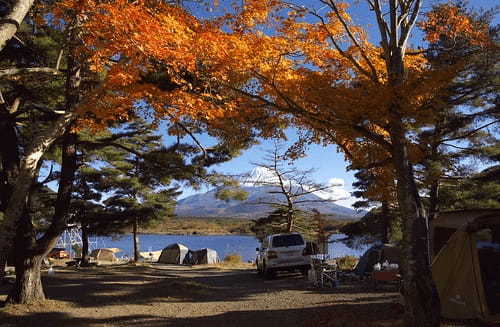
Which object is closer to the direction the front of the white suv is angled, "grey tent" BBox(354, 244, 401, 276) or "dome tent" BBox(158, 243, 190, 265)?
the dome tent

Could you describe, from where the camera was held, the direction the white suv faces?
facing away from the viewer

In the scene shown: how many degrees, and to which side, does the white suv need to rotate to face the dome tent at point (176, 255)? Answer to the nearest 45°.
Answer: approximately 45° to its left

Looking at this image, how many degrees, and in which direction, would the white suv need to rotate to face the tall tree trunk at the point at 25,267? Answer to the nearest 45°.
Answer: approximately 135° to its left

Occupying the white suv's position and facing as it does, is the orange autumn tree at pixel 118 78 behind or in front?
behind

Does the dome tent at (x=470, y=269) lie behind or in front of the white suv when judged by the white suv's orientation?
behind

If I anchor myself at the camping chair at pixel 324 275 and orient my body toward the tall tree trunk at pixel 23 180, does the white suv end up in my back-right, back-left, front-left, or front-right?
back-right

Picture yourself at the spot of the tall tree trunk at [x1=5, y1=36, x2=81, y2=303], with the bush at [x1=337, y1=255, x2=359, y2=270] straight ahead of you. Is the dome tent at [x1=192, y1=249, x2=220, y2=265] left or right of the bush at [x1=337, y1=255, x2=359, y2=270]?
left

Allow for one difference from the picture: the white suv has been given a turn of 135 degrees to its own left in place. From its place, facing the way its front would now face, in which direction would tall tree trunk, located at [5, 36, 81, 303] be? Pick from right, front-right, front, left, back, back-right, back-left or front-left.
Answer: front

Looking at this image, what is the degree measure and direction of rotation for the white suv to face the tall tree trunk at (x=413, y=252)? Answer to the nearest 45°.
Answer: approximately 180°
